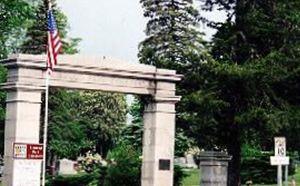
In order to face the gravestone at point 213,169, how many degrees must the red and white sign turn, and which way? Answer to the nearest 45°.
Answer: approximately 135° to its left

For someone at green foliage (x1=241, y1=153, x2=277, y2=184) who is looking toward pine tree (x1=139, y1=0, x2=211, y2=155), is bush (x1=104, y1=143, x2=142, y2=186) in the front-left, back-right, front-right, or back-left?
front-left

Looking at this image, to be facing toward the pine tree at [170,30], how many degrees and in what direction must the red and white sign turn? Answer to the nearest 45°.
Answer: approximately 180°

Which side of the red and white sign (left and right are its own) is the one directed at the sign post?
left

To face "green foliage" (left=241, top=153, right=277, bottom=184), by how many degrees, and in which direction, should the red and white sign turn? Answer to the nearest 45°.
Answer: approximately 135° to its left

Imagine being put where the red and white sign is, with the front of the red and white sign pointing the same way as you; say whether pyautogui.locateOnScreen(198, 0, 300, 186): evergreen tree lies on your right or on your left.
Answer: on your left

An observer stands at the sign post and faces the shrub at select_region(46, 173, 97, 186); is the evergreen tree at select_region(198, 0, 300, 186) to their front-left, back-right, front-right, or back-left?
front-right

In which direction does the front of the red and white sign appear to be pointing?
toward the camera
